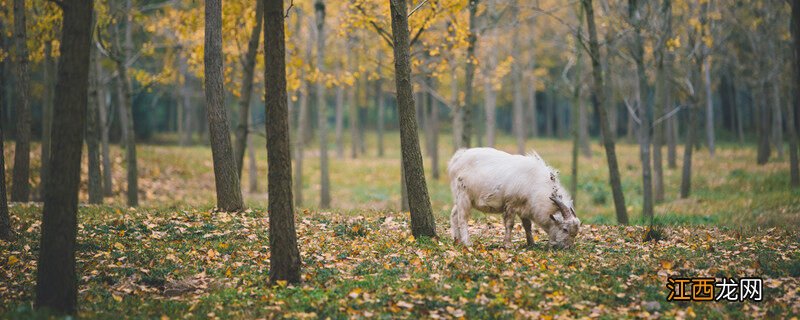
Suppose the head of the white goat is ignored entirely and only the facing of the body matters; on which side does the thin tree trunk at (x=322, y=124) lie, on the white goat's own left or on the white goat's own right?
on the white goat's own left

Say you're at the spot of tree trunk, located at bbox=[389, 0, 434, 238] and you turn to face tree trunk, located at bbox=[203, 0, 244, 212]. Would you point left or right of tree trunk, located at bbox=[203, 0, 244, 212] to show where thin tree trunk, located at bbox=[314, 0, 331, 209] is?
right

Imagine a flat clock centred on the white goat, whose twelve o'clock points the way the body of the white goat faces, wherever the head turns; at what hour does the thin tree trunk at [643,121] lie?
The thin tree trunk is roughly at 10 o'clock from the white goat.

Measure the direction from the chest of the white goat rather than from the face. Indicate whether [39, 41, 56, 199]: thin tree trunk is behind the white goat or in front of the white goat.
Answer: behind

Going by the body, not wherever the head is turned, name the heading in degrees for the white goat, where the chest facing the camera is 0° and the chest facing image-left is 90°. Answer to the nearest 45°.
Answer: approximately 270°

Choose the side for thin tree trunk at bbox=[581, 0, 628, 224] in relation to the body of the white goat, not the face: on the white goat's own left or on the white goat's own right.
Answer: on the white goat's own left

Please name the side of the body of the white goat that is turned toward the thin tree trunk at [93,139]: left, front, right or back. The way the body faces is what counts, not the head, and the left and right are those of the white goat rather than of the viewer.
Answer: back

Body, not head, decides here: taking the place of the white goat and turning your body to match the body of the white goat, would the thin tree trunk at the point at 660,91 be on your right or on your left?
on your left

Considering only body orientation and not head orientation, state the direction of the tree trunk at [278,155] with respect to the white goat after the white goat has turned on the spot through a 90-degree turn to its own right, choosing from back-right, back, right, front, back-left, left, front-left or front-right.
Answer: front-right

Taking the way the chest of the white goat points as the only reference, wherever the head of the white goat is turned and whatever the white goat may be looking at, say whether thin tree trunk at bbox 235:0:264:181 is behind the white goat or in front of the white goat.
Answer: behind

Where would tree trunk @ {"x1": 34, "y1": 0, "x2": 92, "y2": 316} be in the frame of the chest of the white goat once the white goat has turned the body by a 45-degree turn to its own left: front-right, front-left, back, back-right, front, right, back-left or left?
back

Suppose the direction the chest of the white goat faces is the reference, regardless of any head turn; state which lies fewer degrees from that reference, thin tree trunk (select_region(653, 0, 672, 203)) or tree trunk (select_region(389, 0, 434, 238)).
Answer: the thin tree trunk
